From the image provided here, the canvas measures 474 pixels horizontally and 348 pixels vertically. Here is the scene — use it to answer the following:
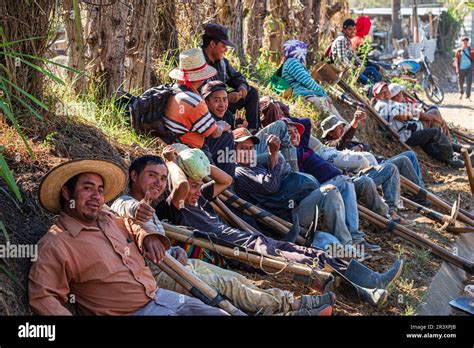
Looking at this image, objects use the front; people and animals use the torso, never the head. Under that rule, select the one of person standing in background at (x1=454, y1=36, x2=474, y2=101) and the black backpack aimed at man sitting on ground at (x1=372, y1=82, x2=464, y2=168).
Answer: the person standing in background

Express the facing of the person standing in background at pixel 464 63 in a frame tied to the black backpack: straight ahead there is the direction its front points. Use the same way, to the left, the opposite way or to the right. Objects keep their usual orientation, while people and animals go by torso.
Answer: to the left

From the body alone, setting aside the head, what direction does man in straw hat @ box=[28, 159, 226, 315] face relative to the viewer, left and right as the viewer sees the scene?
facing the viewer and to the right of the viewer

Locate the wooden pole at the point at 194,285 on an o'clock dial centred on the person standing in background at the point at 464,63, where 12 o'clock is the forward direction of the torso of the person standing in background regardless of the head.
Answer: The wooden pole is roughly at 12 o'clock from the person standing in background.

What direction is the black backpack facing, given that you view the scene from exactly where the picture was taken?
facing to the left of the viewer

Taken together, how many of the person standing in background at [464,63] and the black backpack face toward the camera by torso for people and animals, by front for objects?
1

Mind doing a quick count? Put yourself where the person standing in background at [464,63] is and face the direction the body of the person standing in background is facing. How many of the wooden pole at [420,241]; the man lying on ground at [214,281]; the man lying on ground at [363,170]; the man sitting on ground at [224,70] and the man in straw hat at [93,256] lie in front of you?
5

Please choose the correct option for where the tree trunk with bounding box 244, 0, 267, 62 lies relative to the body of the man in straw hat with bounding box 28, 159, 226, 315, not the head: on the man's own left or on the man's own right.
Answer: on the man's own left

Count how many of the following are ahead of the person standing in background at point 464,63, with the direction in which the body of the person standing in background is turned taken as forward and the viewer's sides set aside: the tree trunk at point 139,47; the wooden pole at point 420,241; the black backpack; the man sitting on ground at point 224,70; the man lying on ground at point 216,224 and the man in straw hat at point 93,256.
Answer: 6

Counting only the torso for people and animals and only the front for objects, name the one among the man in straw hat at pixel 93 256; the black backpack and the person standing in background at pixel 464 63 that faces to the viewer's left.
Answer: the black backpack

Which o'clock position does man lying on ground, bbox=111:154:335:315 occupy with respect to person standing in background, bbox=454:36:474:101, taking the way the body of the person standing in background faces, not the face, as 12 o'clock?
The man lying on ground is roughly at 12 o'clock from the person standing in background.

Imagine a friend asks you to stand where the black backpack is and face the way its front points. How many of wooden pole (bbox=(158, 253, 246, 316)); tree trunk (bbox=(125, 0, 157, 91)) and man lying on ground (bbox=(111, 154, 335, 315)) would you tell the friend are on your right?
1

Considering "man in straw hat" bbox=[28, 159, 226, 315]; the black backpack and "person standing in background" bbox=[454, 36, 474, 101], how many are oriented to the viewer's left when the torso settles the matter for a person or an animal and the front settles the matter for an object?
1

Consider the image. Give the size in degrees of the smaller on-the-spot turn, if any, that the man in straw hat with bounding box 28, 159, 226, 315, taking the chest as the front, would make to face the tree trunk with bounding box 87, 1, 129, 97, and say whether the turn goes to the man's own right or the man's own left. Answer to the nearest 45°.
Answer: approximately 135° to the man's own left
